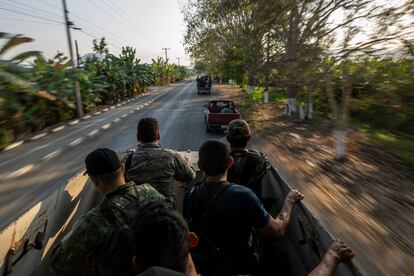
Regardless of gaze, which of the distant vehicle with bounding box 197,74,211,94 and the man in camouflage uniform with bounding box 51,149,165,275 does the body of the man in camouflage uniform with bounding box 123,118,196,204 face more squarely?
the distant vehicle

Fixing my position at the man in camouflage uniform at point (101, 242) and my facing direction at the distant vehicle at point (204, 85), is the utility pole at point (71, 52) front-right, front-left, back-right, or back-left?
front-left

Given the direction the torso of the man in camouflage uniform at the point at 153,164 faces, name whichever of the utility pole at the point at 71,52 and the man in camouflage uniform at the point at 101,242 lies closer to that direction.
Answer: the utility pole

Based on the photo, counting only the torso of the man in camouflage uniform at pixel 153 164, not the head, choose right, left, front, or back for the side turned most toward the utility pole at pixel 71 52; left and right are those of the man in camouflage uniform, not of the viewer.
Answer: front

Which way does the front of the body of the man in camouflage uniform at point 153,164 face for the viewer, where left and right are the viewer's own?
facing away from the viewer

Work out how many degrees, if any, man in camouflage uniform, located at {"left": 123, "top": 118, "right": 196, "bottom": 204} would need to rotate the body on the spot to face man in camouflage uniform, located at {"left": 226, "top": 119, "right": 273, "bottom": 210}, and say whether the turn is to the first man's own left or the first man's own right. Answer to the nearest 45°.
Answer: approximately 90° to the first man's own right

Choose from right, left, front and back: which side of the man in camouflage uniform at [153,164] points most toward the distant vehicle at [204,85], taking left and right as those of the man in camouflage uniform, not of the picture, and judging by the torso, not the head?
front

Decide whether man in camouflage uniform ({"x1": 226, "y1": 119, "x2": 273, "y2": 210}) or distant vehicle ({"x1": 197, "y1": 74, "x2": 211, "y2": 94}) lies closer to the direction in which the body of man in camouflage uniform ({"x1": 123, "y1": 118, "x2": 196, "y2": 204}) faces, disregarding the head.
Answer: the distant vehicle

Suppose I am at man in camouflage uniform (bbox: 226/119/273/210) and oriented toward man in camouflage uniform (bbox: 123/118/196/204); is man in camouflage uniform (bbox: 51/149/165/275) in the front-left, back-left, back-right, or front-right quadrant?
front-left

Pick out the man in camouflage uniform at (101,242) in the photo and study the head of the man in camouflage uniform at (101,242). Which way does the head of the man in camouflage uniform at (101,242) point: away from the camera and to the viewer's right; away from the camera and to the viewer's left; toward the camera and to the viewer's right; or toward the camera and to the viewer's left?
away from the camera and to the viewer's left

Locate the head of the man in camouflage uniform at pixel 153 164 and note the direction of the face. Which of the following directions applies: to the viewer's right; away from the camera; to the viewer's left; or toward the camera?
away from the camera

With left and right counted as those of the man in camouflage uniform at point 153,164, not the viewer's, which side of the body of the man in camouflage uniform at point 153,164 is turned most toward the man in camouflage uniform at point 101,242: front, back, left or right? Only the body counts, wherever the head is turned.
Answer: back

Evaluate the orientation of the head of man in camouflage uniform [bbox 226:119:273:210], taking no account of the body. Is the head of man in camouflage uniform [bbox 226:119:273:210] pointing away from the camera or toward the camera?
away from the camera

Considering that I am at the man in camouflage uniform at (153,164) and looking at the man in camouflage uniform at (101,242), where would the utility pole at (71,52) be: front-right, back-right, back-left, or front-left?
back-right
